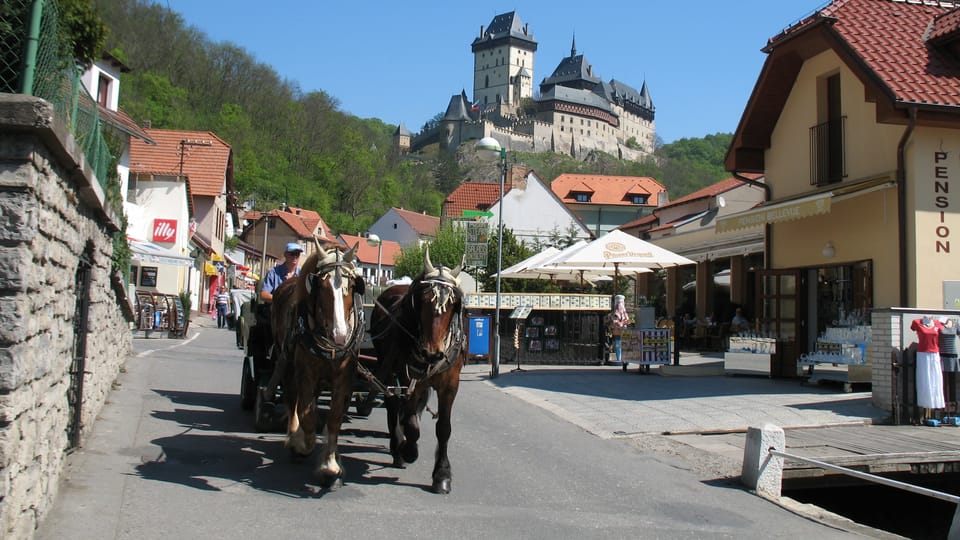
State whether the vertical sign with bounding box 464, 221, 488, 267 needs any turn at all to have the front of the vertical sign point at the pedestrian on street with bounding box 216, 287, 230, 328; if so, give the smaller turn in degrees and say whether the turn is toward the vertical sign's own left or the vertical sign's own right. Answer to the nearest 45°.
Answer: approximately 135° to the vertical sign's own right

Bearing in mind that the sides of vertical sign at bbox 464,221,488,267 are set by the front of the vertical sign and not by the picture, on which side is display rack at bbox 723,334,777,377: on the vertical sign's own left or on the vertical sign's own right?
on the vertical sign's own left

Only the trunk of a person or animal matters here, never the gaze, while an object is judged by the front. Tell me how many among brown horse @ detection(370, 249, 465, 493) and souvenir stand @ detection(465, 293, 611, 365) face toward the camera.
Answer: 2

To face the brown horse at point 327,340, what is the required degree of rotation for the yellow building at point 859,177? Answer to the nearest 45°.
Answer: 0° — it already faces it

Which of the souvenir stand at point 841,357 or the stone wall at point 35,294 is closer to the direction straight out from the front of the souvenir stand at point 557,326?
the stone wall

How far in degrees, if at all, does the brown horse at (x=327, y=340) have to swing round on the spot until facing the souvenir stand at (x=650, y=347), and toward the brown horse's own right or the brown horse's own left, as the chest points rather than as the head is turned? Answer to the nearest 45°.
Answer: approximately 135° to the brown horse's own left

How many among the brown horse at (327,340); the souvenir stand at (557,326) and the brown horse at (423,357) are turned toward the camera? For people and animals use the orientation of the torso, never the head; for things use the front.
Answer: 3

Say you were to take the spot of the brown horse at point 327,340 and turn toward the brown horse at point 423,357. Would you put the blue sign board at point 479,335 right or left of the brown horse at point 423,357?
left

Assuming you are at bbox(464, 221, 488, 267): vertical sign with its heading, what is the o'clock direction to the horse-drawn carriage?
The horse-drawn carriage is roughly at 12 o'clock from the vertical sign.

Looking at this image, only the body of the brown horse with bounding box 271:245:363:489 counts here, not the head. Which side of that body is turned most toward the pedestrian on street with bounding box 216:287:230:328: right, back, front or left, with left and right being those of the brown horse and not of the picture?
back

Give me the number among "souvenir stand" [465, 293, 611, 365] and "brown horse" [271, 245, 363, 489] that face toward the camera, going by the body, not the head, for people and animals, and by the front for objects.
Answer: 2

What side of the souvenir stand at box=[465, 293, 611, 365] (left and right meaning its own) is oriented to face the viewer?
front

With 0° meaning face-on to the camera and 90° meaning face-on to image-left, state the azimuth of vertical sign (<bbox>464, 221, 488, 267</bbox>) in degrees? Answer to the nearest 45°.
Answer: approximately 0°
